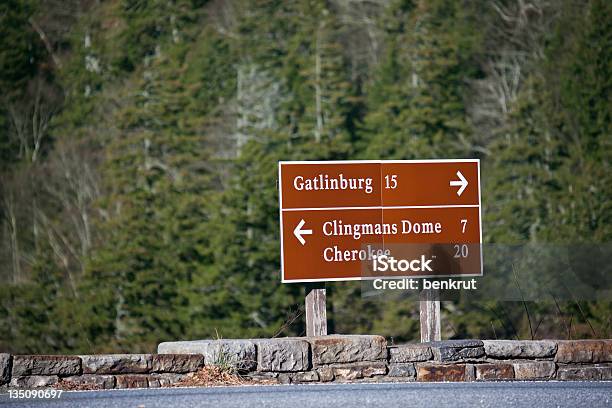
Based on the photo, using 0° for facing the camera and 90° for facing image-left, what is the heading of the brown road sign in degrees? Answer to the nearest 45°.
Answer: approximately 0°

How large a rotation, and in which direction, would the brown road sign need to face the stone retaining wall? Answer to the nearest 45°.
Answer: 0° — it already faces it
